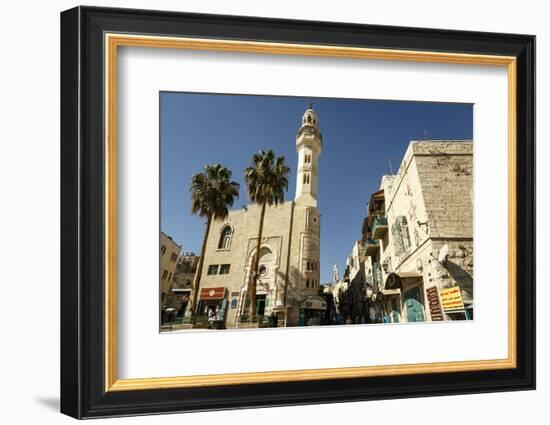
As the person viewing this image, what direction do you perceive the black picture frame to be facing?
facing the viewer and to the right of the viewer
